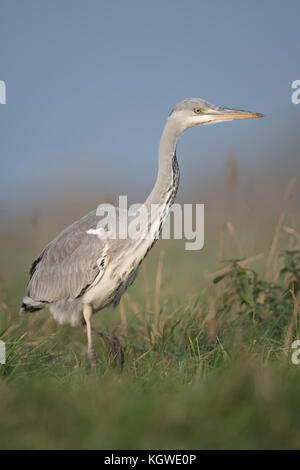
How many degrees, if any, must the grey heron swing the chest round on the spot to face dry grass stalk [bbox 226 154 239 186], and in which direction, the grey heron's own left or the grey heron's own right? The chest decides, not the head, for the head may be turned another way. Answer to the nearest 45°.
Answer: approximately 45° to the grey heron's own left

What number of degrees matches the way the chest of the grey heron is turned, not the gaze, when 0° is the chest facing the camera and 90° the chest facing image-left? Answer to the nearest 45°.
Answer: approximately 270°
